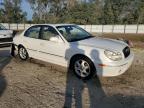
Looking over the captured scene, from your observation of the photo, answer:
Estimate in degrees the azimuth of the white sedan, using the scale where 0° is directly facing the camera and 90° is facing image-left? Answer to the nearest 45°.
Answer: approximately 315°

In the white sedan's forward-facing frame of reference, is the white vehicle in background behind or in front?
behind

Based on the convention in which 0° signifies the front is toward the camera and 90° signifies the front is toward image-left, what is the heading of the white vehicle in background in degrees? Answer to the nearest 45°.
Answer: approximately 315°
